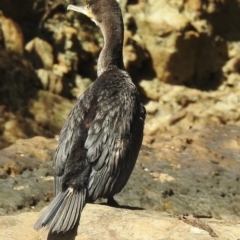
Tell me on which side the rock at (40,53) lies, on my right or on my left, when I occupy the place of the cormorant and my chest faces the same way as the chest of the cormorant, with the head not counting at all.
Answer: on my left

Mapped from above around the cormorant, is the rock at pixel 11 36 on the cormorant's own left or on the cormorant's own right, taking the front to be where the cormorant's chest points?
on the cormorant's own left

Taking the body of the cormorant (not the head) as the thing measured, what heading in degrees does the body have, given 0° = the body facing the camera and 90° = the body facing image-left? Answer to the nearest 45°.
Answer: approximately 225°
